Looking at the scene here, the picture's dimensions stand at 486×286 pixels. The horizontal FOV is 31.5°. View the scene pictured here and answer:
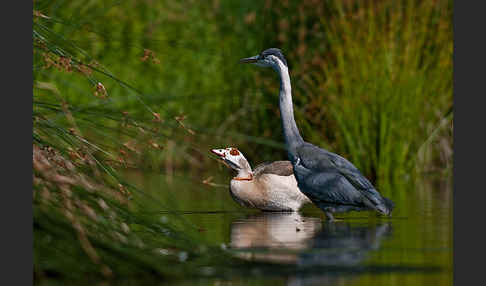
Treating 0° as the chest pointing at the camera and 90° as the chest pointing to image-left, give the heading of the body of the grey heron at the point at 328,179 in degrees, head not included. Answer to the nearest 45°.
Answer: approximately 90°
